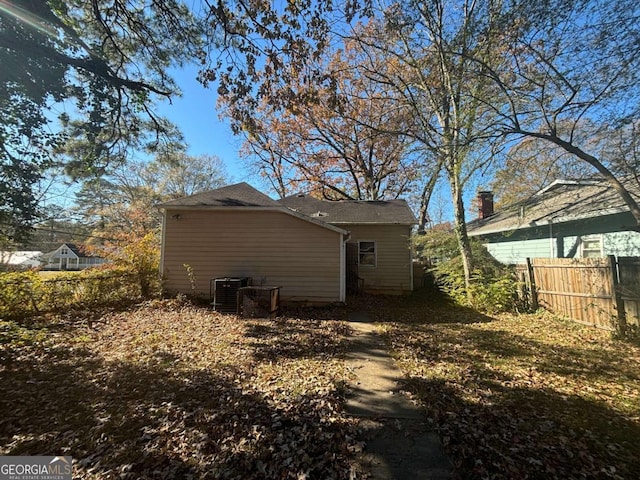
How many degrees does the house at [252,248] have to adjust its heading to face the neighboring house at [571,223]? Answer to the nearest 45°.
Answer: approximately 90° to its right

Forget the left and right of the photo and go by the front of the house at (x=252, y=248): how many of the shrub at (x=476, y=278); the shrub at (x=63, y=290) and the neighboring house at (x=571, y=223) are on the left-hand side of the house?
1

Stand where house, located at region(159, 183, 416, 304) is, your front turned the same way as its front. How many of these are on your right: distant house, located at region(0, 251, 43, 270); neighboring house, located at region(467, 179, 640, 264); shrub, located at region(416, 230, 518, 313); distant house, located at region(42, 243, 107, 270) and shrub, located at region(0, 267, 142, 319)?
2

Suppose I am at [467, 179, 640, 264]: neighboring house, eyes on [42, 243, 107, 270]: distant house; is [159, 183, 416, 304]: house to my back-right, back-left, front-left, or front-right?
front-left

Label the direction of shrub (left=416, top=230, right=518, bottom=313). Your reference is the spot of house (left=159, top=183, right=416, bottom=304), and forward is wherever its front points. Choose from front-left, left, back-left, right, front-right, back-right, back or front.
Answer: right

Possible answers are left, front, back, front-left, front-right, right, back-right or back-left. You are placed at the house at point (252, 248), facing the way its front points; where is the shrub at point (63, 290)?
left

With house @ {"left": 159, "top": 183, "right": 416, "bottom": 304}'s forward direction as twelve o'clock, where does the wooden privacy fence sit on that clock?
The wooden privacy fence is roughly at 4 o'clock from the house.

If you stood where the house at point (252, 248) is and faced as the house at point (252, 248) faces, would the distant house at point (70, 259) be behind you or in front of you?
in front

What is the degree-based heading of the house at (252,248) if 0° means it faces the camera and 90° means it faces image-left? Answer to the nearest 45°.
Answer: approximately 180°

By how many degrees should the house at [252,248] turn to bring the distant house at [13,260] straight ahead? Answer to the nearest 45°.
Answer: approximately 90° to its left

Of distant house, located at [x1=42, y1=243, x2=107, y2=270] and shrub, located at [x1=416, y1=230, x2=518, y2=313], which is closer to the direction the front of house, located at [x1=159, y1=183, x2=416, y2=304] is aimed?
the distant house

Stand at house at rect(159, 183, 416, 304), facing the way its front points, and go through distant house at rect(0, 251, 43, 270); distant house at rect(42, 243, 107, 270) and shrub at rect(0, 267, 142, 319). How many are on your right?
0
